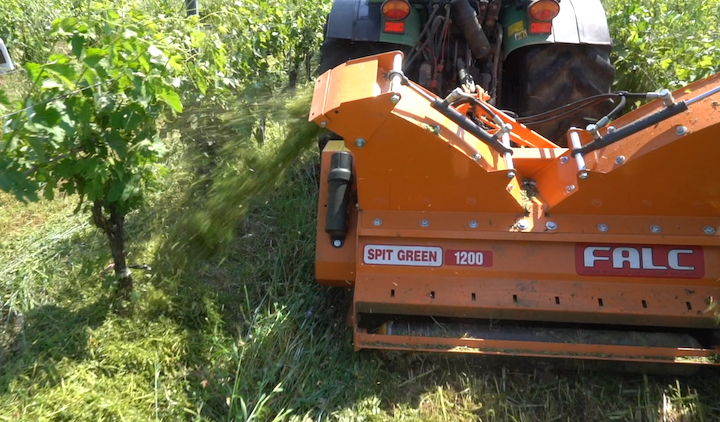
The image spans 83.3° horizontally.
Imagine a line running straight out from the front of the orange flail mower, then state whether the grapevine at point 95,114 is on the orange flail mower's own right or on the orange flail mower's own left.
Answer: on the orange flail mower's own left

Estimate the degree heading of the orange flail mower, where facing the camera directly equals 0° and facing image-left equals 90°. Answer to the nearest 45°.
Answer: approximately 180°
